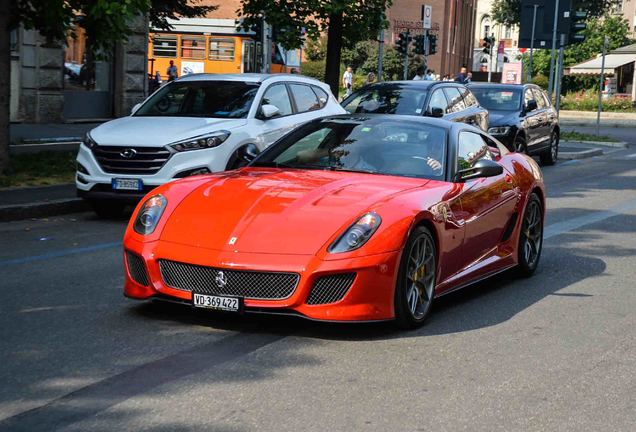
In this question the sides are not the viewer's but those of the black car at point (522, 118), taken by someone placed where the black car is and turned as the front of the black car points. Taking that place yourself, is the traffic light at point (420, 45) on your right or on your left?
on your right

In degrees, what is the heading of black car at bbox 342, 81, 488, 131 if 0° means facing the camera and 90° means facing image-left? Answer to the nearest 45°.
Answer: approximately 45°

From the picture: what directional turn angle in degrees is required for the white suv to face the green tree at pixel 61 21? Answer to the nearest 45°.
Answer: approximately 90° to its right

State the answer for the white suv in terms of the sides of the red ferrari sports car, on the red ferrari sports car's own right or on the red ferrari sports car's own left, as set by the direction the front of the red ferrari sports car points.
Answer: on the red ferrari sports car's own right

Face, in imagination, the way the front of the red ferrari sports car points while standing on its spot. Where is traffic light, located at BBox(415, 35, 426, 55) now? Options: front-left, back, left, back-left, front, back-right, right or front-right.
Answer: back-right

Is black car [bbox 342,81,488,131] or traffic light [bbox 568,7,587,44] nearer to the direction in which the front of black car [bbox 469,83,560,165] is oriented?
the black car

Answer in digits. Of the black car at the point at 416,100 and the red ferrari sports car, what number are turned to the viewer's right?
0

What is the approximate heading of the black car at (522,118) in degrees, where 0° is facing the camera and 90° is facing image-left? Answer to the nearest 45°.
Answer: approximately 45°
